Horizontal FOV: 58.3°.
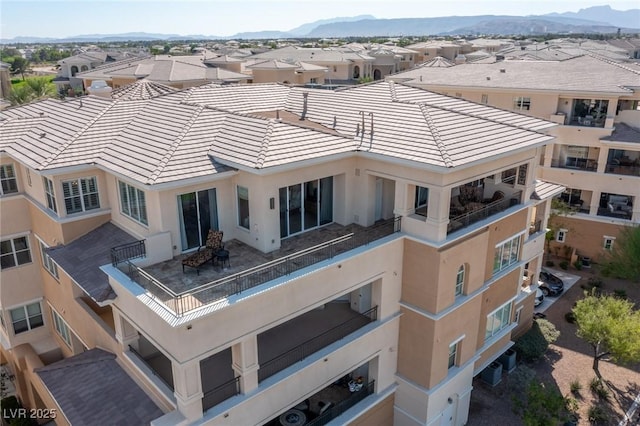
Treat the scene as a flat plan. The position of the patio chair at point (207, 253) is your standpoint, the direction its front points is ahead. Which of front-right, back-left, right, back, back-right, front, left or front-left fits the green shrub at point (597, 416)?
back-left

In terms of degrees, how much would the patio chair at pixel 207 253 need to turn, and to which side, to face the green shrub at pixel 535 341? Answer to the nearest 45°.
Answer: approximately 135° to its left

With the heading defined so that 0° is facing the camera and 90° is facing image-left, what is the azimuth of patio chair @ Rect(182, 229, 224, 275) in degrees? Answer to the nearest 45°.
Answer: approximately 45°

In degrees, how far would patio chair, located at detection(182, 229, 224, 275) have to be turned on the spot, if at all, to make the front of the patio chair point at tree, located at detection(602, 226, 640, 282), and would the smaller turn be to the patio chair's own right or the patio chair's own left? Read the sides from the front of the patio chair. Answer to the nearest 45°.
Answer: approximately 135° to the patio chair's own left

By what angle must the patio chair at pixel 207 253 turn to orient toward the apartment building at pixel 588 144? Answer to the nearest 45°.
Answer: approximately 180°

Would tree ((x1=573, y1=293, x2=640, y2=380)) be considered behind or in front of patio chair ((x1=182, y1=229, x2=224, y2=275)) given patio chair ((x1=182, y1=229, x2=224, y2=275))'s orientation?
behind

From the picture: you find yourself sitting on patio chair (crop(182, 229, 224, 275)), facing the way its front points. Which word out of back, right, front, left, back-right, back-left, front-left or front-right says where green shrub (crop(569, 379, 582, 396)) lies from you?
back-left

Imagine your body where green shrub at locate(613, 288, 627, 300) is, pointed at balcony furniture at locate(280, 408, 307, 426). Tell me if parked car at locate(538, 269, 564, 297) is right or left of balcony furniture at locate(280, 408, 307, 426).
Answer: right
